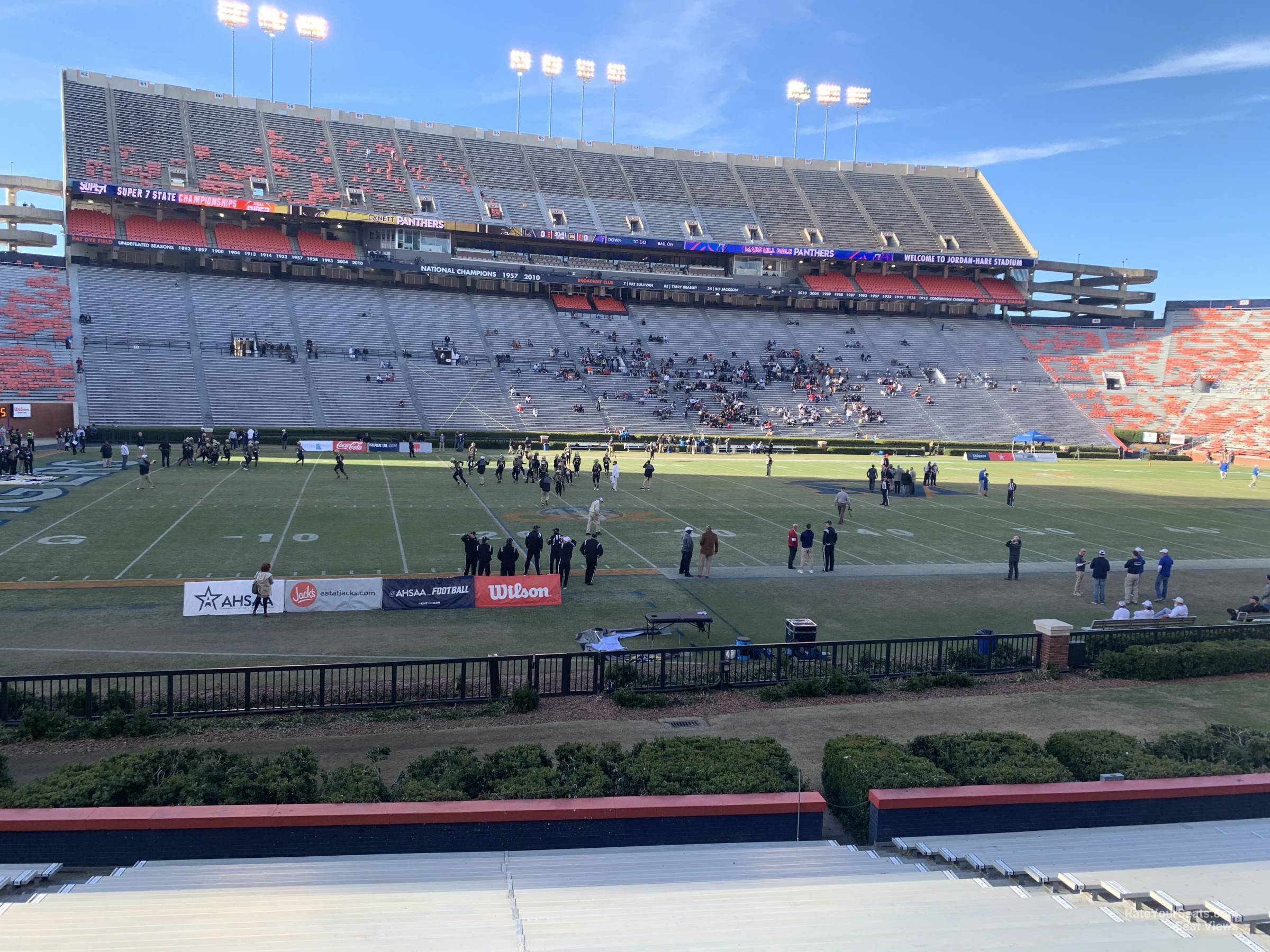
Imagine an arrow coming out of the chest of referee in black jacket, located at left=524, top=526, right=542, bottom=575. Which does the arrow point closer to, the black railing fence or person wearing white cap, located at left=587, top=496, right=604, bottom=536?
the person wearing white cap

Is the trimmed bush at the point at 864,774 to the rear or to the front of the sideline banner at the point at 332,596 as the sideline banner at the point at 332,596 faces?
to the front

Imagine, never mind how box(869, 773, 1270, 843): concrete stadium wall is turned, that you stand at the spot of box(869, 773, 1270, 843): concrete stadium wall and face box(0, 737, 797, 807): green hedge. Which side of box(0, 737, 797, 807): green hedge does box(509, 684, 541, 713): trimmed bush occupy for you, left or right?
right

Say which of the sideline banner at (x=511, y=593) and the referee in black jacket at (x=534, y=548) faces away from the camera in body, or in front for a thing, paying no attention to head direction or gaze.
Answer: the referee in black jacket

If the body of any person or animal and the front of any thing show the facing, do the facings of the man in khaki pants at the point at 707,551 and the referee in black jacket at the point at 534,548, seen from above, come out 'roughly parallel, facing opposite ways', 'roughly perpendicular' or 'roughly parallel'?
roughly parallel

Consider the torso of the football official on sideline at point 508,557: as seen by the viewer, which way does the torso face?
away from the camera

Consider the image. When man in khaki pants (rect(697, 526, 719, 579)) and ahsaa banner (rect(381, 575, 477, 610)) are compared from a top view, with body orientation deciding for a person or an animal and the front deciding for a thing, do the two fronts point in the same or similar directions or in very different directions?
very different directions

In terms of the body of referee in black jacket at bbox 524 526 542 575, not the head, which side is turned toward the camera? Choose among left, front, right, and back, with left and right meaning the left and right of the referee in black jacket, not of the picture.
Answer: back

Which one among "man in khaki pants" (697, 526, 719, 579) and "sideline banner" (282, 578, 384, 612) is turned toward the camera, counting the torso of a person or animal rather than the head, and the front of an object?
the sideline banner

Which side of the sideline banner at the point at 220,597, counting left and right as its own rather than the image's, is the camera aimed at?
front

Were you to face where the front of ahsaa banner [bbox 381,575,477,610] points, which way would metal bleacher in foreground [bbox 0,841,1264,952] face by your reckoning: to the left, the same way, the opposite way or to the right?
the opposite way

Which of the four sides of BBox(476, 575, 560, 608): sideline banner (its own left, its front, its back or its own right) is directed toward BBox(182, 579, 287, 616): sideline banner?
right

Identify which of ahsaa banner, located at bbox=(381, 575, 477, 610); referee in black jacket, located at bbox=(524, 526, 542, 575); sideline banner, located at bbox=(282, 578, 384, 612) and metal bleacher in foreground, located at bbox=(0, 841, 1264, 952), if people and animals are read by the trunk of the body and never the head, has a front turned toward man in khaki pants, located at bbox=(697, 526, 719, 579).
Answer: the metal bleacher in foreground

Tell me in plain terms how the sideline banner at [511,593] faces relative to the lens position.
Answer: facing the viewer

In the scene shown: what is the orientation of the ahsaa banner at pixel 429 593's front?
toward the camera

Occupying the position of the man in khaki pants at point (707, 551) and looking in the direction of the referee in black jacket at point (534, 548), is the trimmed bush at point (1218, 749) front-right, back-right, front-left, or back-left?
back-left

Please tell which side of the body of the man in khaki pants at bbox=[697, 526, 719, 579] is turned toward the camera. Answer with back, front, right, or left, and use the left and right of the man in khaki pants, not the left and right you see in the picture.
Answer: back

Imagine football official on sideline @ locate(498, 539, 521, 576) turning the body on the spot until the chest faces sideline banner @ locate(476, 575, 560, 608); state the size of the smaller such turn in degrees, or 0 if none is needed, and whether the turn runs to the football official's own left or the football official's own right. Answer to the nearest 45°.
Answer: approximately 180°

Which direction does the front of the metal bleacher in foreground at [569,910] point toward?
away from the camera

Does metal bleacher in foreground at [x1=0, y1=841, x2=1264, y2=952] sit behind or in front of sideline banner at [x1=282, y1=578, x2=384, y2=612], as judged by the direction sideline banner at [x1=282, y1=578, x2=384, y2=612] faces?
in front
